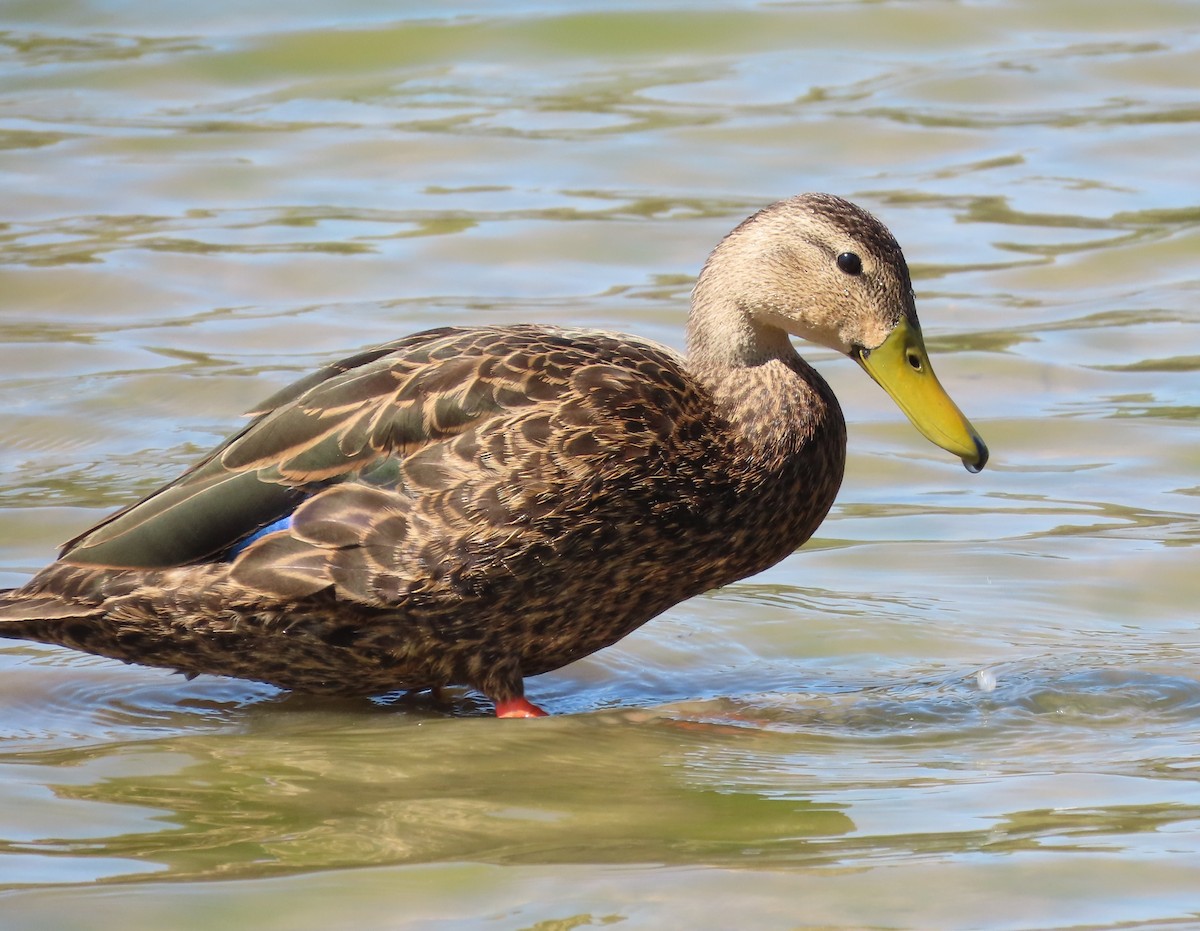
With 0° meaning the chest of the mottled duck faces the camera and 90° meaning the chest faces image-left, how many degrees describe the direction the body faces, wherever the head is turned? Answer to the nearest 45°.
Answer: approximately 270°
